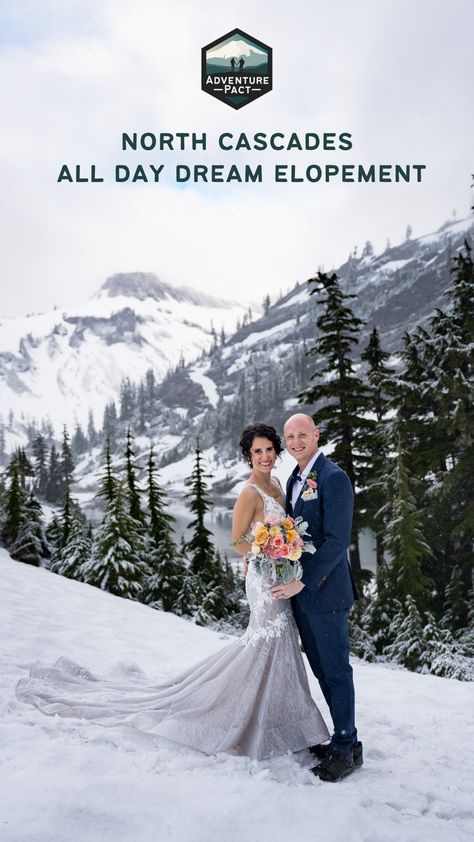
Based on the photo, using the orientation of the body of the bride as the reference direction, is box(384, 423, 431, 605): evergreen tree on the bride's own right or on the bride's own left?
on the bride's own left

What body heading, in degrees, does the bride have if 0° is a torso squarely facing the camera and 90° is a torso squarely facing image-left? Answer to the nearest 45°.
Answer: approximately 315°

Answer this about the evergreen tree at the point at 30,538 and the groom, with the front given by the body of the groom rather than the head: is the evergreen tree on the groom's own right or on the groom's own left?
on the groom's own right

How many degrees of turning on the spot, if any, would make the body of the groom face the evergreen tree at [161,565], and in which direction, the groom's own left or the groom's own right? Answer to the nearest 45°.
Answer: approximately 135° to the groom's own right

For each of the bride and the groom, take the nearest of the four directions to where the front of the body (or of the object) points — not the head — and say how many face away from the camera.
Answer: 0

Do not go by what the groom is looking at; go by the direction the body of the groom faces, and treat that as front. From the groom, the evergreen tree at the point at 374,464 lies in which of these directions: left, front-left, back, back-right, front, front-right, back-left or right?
back-right

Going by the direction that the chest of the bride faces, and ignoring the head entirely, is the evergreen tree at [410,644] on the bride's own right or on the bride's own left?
on the bride's own left

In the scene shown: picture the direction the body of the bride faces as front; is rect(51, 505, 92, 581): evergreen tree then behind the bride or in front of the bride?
behind
